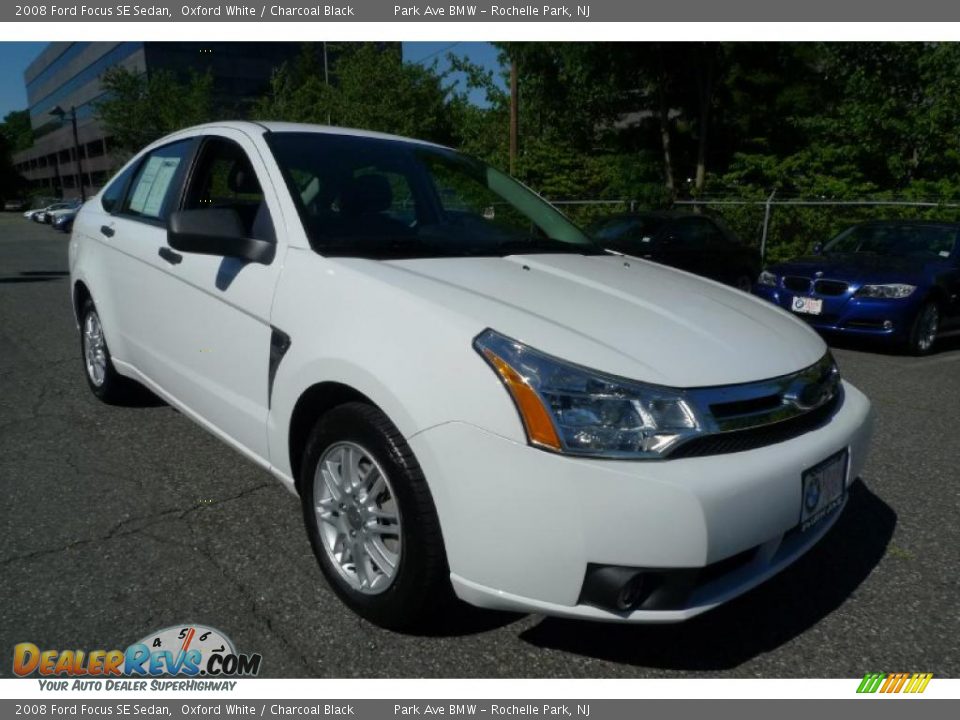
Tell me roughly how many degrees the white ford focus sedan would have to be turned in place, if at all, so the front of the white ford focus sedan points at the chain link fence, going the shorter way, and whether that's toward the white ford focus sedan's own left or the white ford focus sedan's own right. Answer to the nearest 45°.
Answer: approximately 90° to the white ford focus sedan's own left

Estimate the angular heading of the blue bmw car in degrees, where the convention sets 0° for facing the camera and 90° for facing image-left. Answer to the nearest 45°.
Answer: approximately 45°

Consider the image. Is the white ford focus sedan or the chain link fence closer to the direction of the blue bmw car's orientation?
the white ford focus sedan

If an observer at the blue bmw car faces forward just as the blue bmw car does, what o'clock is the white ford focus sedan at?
The white ford focus sedan is roughly at 11 o'clock from the blue bmw car.

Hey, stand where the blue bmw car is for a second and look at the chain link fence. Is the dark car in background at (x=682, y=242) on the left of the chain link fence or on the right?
left

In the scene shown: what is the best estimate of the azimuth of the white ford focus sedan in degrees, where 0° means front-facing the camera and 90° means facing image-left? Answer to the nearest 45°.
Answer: approximately 315°

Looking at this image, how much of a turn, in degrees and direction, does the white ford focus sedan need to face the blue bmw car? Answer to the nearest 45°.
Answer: approximately 90° to its left

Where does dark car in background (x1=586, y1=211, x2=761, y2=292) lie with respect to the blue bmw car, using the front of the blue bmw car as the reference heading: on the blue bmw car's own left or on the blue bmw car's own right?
on the blue bmw car's own right
